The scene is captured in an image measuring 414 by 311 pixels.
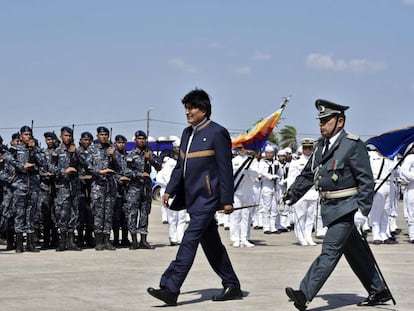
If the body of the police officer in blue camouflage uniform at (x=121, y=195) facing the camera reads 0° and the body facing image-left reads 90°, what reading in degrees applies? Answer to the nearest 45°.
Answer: approximately 0°

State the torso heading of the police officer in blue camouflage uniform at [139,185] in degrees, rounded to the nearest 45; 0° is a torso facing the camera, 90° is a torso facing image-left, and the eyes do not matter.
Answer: approximately 0°

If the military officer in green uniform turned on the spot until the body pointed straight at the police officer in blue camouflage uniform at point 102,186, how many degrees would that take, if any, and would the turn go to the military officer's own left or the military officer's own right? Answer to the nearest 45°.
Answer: approximately 90° to the military officer's own right

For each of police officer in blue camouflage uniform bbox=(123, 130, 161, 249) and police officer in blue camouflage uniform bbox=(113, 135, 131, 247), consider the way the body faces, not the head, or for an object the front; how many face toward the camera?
2

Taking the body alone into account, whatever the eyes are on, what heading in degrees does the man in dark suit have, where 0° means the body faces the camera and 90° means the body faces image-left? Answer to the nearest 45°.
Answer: approximately 45°

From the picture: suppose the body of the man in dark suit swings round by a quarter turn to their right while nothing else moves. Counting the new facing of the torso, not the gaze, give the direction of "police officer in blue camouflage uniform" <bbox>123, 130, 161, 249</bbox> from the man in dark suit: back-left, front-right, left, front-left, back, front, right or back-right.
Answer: front-right

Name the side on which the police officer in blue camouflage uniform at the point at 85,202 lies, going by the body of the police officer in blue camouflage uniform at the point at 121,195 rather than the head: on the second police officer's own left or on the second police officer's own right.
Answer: on the second police officer's own right
